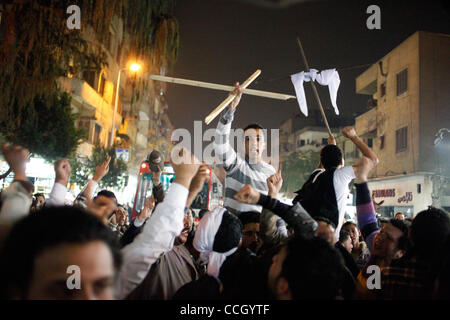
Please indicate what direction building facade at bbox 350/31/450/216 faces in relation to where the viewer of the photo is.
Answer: facing the viewer and to the left of the viewer
